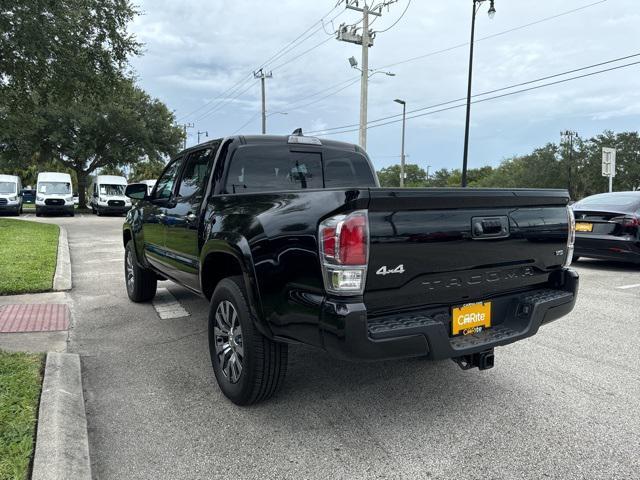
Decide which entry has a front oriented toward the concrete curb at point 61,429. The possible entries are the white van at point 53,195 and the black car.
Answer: the white van

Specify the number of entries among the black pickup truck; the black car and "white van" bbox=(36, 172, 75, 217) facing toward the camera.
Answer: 1

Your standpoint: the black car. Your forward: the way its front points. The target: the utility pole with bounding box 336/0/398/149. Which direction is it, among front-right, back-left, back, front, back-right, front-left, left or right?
left

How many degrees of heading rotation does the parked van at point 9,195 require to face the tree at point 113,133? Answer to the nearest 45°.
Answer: approximately 135° to its left

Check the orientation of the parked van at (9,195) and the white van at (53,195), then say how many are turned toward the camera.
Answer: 2

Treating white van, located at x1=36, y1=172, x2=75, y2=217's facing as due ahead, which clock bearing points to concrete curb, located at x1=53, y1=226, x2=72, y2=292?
The concrete curb is roughly at 12 o'clock from the white van.

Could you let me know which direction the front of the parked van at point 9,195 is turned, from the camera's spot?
facing the viewer

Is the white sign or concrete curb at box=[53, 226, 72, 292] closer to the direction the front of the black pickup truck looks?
the concrete curb

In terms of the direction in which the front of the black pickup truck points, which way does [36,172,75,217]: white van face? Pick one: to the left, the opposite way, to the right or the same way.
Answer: the opposite way

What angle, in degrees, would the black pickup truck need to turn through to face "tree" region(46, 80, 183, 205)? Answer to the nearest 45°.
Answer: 0° — it already faces it

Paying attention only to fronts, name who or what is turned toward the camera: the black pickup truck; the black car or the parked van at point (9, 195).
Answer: the parked van

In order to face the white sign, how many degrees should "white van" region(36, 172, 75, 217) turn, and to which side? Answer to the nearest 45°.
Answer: approximately 45° to its left

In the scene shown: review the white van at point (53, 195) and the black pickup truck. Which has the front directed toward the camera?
the white van

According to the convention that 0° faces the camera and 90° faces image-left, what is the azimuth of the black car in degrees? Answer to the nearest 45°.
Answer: approximately 225°

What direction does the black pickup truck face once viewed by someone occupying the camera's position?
facing away from the viewer and to the left of the viewer

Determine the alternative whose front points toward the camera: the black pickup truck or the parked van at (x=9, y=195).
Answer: the parked van

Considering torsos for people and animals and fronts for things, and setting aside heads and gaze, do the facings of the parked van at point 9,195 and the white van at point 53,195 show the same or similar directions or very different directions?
same or similar directions

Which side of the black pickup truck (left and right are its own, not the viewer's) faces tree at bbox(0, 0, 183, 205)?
front

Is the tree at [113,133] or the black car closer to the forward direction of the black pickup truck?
the tree

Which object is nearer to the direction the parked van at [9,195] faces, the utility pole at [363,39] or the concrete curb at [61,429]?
the concrete curb
